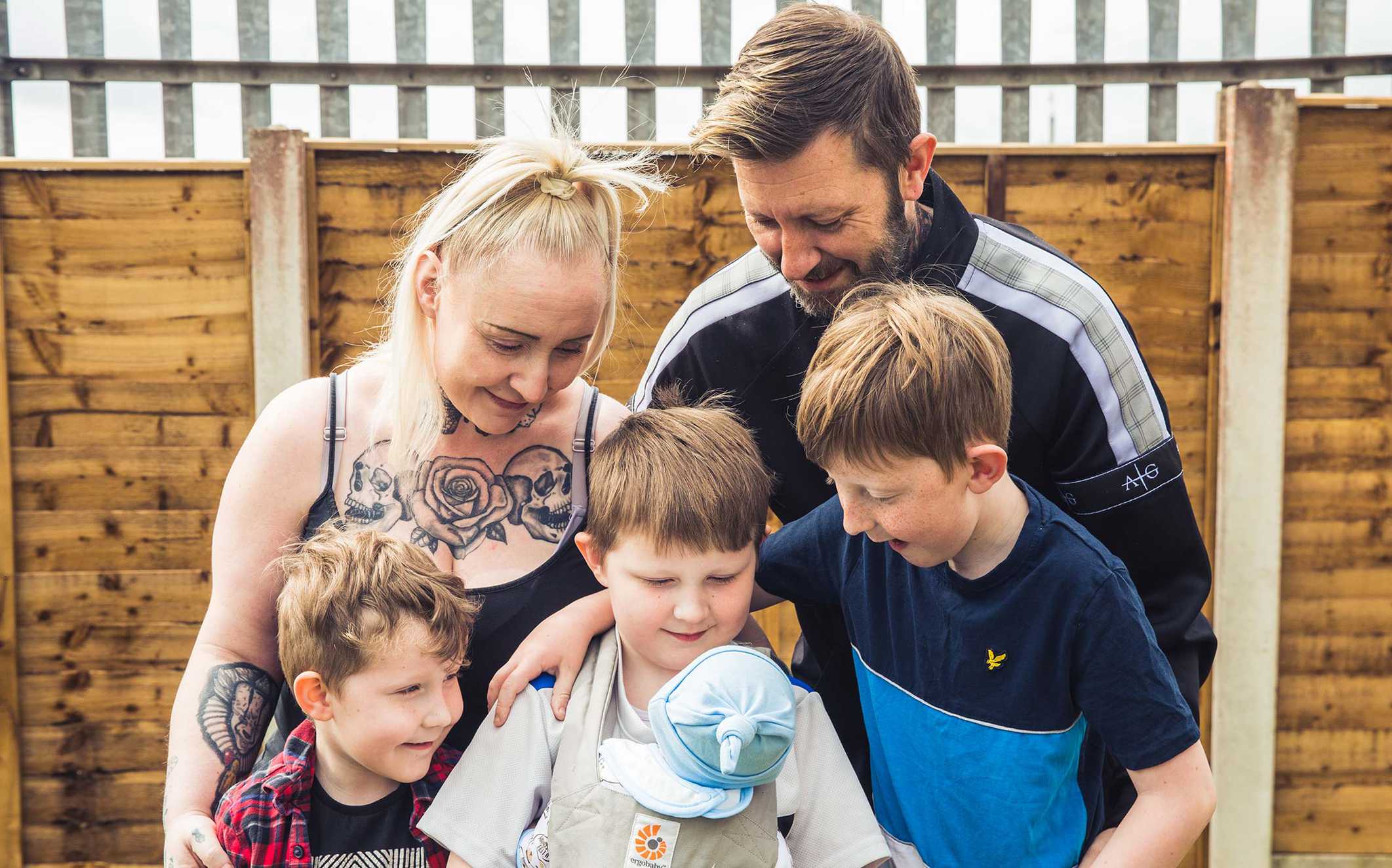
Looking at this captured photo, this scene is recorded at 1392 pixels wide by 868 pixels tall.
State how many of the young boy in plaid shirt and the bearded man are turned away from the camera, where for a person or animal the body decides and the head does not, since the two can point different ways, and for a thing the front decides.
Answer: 0

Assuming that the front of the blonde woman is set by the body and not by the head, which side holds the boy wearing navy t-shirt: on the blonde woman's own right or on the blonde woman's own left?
on the blonde woman's own left

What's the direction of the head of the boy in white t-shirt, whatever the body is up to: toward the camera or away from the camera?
toward the camera

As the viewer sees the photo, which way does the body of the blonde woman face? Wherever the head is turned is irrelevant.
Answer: toward the camera

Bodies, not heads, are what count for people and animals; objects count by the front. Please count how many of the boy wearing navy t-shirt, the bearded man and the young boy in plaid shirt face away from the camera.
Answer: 0

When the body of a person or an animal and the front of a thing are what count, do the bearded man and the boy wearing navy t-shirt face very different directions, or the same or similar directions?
same or similar directions

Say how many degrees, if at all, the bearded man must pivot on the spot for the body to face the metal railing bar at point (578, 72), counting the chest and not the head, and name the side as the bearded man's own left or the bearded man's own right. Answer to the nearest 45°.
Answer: approximately 90° to the bearded man's own right

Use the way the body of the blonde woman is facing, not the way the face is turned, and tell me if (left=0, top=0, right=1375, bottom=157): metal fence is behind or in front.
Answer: behind

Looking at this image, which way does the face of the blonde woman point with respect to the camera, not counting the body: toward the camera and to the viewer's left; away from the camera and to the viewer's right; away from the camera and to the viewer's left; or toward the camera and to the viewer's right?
toward the camera and to the viewer's right

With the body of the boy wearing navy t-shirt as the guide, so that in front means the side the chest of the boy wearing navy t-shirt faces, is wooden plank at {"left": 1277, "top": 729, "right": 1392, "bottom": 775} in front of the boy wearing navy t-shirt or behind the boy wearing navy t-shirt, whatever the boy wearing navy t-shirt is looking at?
behind

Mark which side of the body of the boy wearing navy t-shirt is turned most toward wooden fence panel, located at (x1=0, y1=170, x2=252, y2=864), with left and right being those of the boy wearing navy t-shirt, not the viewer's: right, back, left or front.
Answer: right

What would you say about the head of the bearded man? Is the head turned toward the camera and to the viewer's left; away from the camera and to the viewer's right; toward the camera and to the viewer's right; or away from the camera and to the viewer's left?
toward the camera and to the viewer's left

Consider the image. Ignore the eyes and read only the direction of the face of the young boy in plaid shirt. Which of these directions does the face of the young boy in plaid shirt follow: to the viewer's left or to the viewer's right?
to the viewer's right
